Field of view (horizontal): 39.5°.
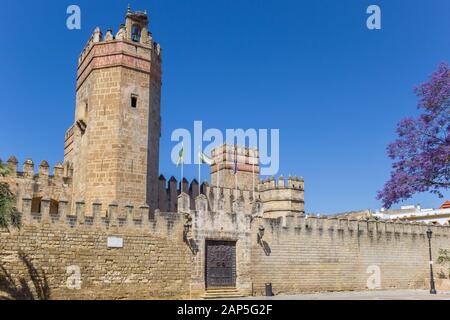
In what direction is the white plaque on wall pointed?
toward the camera

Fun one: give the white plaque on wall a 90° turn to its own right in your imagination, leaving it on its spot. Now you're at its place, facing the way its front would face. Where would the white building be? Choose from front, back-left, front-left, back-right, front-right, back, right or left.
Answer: back-right
